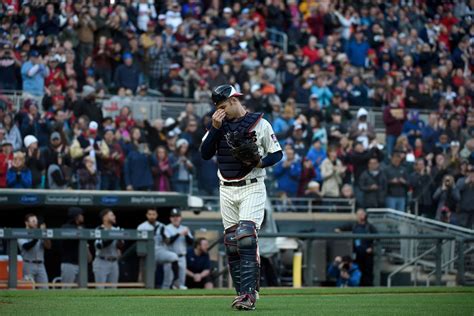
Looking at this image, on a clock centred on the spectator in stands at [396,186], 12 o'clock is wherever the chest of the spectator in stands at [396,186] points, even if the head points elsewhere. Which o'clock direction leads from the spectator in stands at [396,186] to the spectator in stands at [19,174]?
the spectator in stands at [19,174] is roughly at 2 o'clock from the spectator in stands at [396,186].

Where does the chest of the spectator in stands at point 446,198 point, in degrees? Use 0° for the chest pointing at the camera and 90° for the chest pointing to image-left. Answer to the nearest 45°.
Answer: approximately 0°

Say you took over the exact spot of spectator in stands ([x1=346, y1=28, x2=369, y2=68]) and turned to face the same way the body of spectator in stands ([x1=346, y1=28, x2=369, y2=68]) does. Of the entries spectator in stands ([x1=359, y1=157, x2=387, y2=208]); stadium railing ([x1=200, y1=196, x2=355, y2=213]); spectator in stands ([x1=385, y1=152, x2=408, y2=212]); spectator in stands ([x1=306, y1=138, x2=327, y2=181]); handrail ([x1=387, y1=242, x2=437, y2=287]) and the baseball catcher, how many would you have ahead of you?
6

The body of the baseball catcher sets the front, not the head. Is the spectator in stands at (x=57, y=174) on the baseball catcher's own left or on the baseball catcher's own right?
on the baseball catcher's own right

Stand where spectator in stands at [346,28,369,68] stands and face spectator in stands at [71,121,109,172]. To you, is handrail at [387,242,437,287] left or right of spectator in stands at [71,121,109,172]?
left

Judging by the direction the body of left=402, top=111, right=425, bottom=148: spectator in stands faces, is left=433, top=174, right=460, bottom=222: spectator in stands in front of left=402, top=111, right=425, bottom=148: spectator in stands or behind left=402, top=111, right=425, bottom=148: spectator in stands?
in front

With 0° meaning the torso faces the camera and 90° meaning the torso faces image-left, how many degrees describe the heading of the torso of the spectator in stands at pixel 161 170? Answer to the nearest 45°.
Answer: approximately 0°
